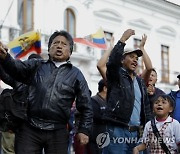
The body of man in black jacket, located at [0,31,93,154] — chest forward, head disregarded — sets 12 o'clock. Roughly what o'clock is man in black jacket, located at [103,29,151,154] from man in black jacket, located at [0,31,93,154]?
man in black jacket, located at [103,29,151,154] is roughly at 8 o'clock from man in black jacket, located at [0,31,93,154].

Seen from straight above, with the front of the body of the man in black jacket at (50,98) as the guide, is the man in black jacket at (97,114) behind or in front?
behind

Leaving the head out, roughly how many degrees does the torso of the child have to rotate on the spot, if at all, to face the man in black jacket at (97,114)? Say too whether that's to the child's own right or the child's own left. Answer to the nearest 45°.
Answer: approximately 90° to the child's own right

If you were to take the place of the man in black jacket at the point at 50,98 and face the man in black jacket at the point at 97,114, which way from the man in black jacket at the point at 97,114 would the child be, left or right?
right

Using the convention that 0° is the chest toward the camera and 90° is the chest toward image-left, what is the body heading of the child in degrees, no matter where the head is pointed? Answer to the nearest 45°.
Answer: approximately 45°

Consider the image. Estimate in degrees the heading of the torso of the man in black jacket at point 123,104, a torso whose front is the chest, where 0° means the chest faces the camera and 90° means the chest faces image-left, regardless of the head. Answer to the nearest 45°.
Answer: approximately 315°

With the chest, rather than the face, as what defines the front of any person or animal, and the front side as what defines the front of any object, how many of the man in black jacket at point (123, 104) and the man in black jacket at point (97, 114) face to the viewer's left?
0

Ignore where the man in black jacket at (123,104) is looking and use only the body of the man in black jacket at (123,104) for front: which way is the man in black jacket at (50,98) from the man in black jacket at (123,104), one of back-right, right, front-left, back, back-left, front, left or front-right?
right

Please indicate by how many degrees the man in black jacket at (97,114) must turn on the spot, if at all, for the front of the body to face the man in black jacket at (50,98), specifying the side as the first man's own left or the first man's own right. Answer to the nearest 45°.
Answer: approximately 45° to the first man's own right
